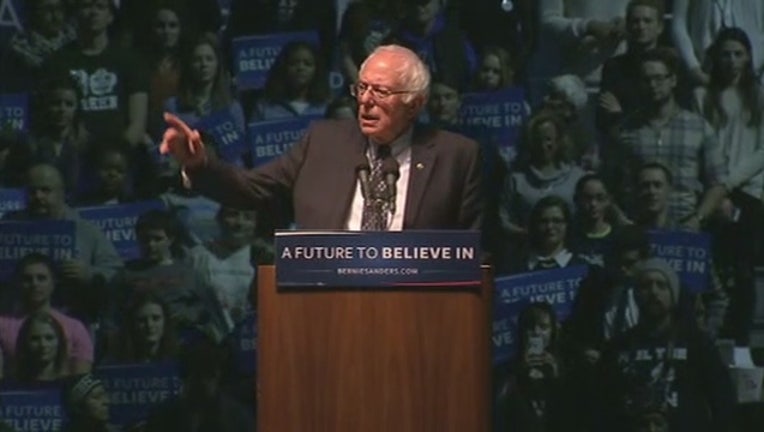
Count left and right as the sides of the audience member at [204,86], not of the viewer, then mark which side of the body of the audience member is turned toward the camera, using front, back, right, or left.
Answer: front

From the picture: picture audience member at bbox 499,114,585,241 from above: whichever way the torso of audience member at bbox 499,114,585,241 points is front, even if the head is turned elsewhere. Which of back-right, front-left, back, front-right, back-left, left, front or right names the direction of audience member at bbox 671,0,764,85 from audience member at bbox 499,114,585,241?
left

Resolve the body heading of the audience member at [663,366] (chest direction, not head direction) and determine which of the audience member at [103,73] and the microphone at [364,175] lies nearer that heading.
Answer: the microphone

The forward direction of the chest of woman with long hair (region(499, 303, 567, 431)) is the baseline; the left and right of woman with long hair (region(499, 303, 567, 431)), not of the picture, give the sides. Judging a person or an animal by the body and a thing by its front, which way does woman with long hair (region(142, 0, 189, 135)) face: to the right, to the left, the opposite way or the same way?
the same way

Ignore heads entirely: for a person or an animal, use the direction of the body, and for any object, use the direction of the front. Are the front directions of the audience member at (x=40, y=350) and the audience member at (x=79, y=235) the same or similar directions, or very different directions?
same or similar directions

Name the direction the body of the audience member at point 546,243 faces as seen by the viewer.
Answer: toward the camera

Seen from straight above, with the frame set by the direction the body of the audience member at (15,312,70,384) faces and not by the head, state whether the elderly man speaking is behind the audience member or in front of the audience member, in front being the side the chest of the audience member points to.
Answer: in front

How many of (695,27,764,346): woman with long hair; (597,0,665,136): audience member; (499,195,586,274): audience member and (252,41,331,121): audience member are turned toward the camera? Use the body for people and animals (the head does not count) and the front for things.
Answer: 4

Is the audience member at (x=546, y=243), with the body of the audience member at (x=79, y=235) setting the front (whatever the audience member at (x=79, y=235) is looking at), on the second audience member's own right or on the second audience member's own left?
on the second audience member's own left

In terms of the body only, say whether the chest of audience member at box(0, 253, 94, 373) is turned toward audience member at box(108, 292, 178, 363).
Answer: no

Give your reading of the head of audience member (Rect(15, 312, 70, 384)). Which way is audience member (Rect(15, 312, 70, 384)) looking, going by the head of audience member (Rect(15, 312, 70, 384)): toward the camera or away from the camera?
toward the camera

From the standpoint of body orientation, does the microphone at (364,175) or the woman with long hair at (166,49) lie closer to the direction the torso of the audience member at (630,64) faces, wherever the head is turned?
the microphone

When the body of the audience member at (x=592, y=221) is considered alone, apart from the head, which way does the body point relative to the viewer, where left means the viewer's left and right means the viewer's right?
facing the viewer

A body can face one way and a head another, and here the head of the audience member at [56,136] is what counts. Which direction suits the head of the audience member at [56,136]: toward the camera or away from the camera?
toward the camera

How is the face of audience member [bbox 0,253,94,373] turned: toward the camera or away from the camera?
toward the camera
